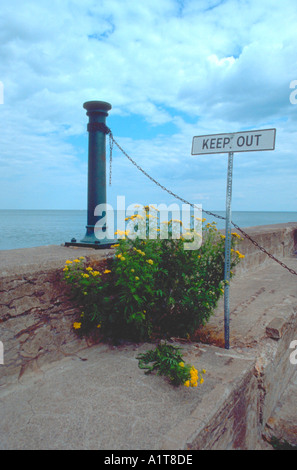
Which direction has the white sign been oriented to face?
toward the camera
